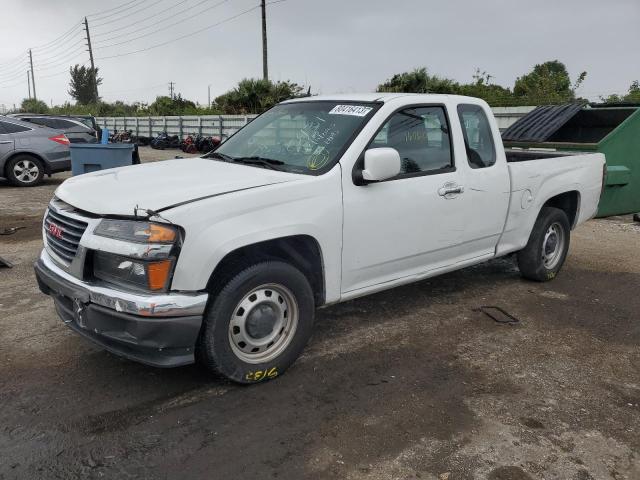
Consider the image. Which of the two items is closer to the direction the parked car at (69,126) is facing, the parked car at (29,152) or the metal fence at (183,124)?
the parked car

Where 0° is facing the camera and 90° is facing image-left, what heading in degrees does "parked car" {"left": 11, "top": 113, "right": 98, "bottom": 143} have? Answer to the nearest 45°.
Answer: approximately 90°

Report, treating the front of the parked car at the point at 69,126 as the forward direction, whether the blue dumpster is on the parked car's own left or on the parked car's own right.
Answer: on the parked car's own left

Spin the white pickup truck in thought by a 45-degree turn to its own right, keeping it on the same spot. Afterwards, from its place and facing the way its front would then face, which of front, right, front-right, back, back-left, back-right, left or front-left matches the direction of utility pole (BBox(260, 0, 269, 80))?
right

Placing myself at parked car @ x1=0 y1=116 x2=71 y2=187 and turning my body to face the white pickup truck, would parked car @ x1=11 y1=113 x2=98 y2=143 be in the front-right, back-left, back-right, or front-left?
back-left

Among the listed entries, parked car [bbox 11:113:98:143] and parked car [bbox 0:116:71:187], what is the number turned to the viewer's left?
2

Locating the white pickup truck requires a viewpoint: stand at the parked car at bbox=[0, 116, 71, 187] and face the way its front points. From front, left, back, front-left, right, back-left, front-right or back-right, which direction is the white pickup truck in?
left

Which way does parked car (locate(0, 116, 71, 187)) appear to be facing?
to the viewer's left

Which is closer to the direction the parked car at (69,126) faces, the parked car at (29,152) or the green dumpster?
the parked car
